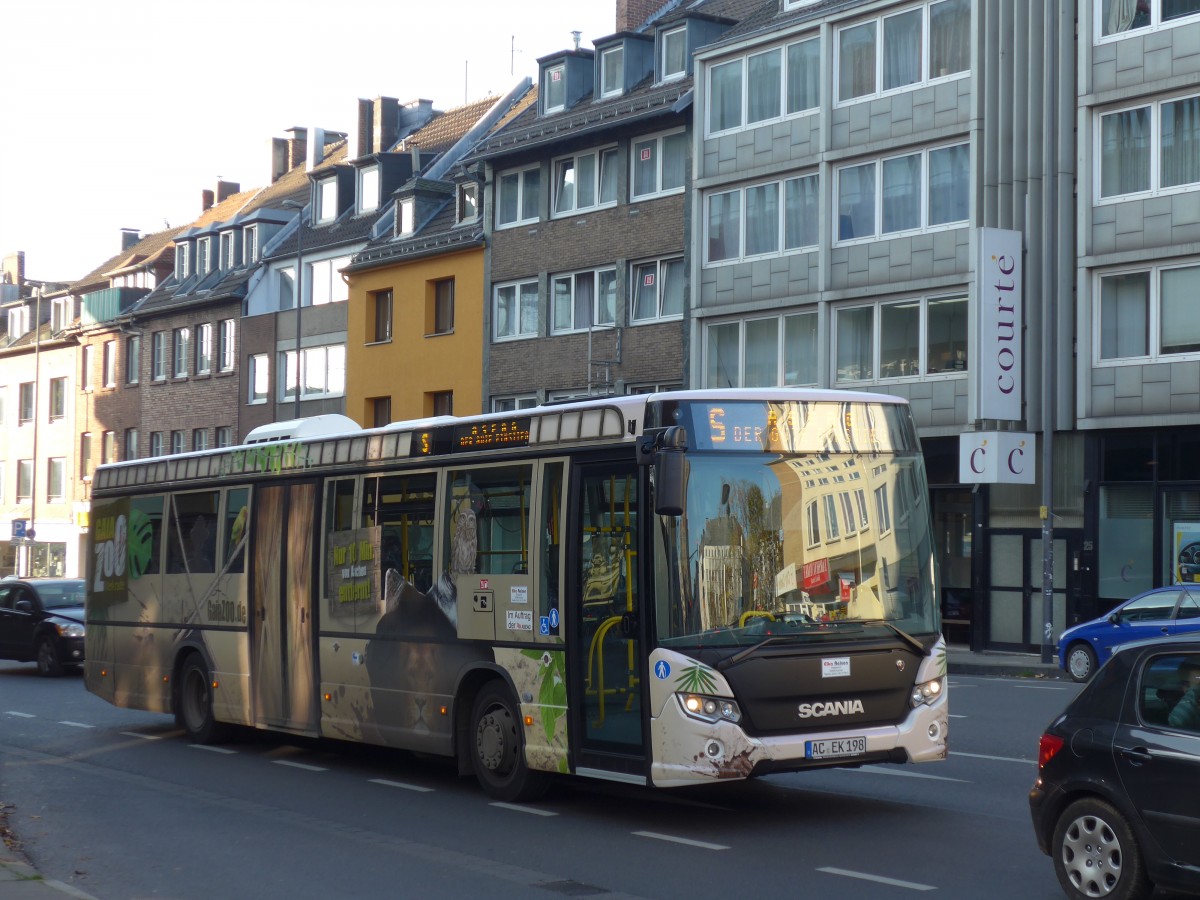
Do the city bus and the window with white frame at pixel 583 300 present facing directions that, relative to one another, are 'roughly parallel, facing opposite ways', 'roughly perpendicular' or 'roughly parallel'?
roughly perpendicular

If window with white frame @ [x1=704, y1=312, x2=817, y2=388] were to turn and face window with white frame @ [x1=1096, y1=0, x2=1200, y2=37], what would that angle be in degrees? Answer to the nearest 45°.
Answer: approximately 90° to its left

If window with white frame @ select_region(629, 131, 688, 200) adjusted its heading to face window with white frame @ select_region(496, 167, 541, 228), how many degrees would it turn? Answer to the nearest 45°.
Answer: approximately 90° to its right

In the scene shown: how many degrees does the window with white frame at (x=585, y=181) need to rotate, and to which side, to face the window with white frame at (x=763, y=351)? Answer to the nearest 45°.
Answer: approximately 90° to its left

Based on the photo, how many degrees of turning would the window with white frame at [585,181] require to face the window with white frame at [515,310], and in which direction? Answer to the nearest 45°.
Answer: approximately 90° to its right

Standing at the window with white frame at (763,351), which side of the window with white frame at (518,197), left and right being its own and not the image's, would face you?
left
